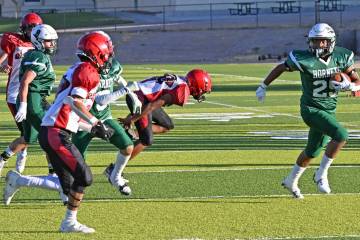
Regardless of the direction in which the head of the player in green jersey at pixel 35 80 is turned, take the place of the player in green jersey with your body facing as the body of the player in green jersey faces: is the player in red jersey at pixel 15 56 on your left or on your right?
on your left

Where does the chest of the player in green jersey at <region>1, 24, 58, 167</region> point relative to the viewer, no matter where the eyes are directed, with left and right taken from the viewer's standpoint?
facing to the right of the viewer

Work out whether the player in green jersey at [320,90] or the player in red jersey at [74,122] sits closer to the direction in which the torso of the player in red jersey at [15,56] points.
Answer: the player in green jersey

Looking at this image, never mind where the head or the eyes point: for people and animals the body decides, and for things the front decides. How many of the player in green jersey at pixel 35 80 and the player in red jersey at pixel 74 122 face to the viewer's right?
2

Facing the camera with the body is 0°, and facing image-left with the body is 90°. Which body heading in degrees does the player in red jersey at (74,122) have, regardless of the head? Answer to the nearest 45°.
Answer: approximately 270°

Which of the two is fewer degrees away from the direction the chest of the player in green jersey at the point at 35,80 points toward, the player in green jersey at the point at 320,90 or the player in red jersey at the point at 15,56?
the player in green jersey

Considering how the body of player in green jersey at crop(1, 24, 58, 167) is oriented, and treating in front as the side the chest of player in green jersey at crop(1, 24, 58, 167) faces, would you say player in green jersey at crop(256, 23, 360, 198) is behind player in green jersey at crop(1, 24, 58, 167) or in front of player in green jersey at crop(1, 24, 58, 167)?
in front

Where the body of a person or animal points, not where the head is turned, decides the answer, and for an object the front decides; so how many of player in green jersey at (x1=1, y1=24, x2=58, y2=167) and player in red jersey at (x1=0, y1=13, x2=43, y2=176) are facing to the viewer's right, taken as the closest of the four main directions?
2

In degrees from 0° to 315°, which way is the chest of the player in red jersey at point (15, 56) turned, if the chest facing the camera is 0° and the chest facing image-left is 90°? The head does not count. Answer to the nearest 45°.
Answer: approximately 270°
